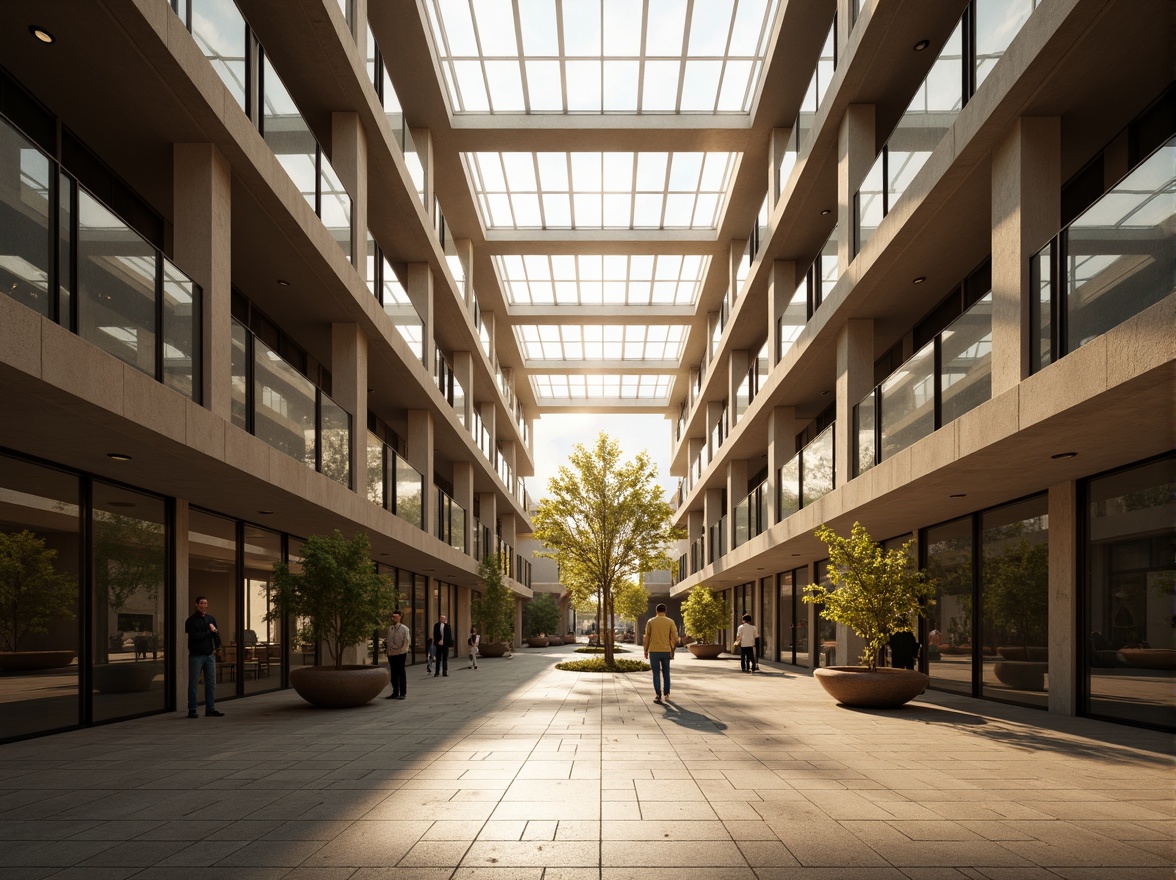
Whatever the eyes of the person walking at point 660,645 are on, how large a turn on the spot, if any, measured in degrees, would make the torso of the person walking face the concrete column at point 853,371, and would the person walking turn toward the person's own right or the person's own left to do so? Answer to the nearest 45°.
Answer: approximately 45° to the person's own right

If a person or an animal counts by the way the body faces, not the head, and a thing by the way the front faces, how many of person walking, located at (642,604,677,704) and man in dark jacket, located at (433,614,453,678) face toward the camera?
1

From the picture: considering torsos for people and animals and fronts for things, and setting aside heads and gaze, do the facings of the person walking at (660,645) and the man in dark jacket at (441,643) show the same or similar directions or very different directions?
very different directions
